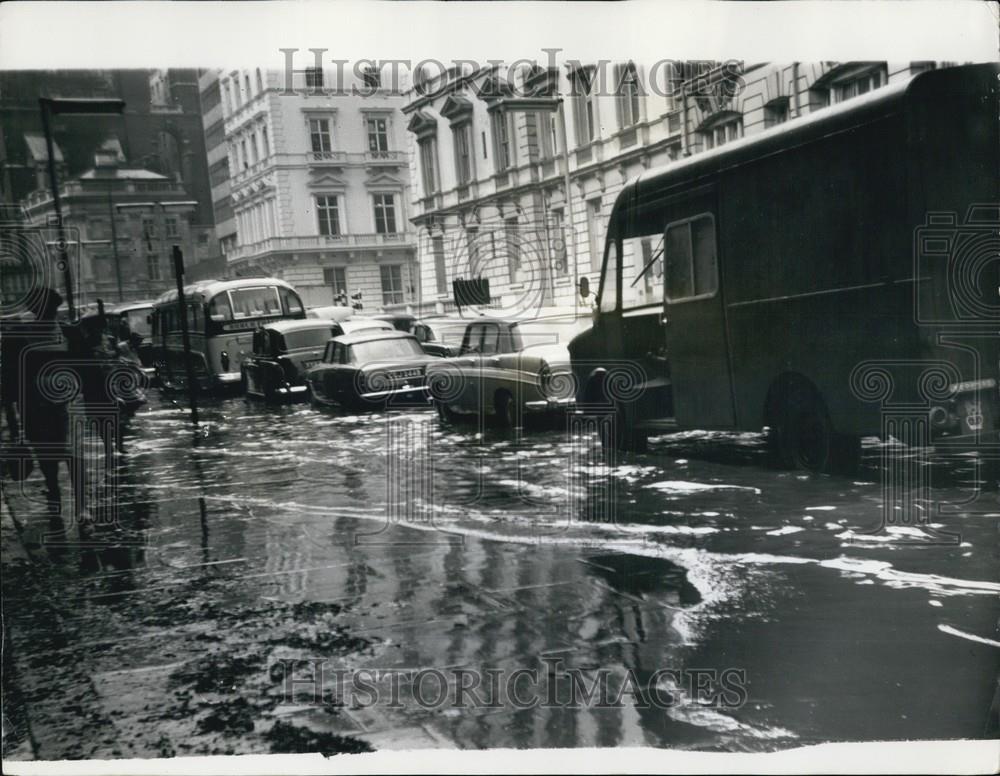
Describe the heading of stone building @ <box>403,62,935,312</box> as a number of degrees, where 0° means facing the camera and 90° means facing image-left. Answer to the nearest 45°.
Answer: approximately 45°

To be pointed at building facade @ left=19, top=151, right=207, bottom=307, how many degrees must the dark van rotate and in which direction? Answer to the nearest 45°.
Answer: approximately 45° to its left

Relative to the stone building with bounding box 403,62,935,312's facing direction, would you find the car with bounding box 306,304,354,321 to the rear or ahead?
ahead

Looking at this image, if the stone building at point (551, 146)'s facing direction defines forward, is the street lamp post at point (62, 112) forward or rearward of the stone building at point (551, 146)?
forward

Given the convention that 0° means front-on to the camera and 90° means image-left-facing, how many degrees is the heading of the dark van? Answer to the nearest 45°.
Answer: approximately 135°

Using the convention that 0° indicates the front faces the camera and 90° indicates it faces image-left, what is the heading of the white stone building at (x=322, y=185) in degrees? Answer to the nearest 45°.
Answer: approximately 0°

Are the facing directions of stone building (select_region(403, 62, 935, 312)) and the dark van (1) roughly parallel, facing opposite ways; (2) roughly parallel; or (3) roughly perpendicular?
roughly perpendicular

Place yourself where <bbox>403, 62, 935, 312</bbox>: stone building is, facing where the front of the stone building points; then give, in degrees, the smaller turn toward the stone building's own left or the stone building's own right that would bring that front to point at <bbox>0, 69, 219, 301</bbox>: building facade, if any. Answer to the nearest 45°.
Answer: approximately 45° to the stone building's own right
